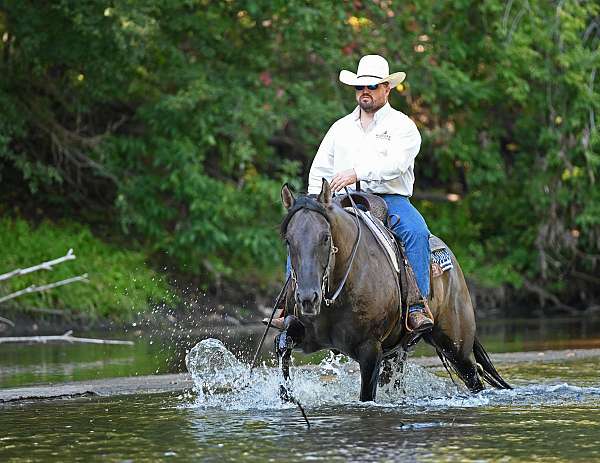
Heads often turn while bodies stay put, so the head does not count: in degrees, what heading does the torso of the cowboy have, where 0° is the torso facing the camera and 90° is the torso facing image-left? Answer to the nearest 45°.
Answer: approximately 45°
